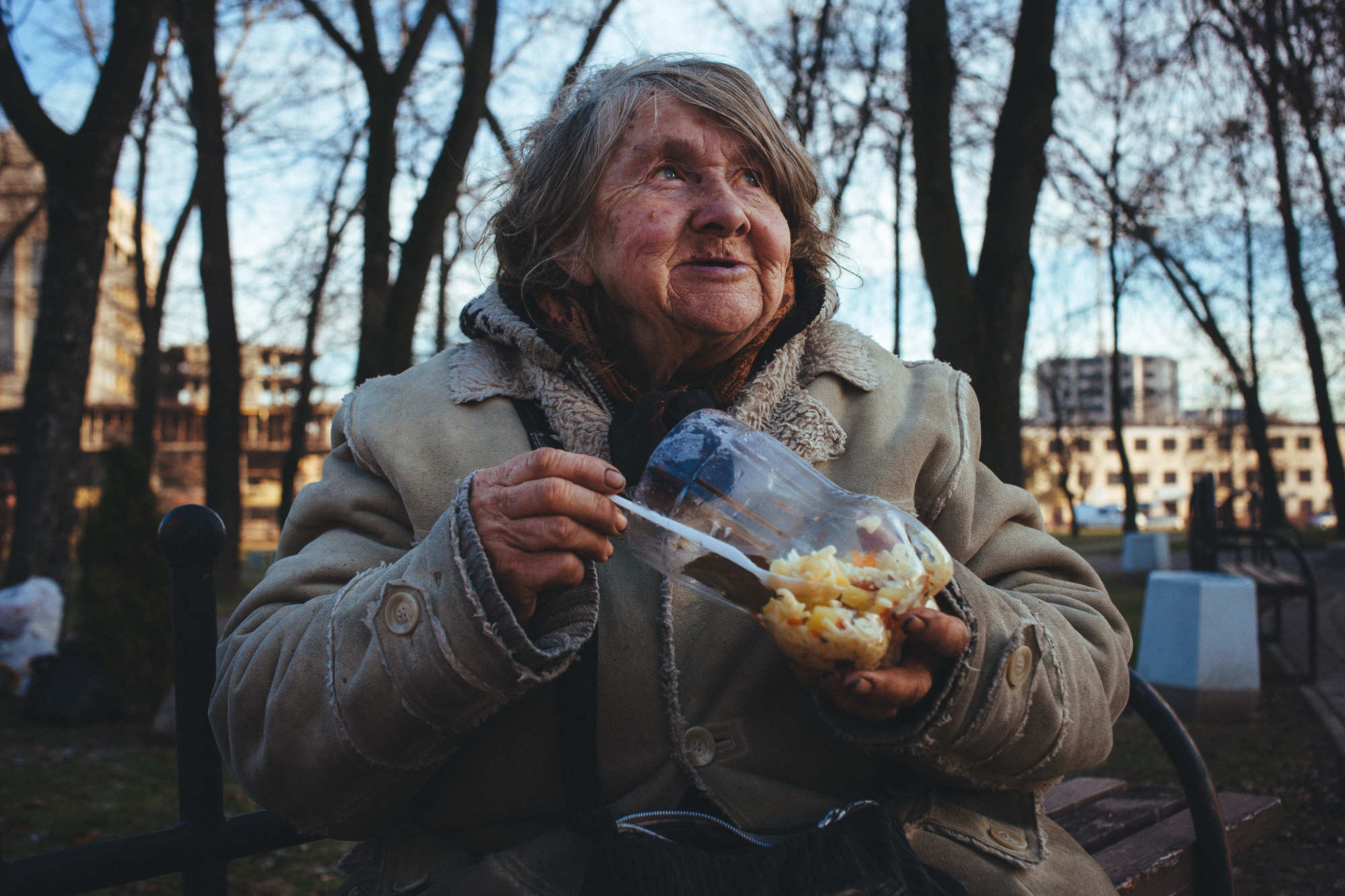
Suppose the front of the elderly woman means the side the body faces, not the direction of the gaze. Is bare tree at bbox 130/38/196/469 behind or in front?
behind

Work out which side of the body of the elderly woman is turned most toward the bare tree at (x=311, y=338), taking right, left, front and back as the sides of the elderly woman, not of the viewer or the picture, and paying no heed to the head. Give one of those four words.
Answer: back

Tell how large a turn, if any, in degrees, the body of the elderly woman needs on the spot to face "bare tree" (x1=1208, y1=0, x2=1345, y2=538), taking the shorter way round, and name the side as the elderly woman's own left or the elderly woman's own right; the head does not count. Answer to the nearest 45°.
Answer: approximately 135° to the elderly woman's own left

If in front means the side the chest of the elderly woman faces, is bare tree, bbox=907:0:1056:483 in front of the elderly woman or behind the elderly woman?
behind

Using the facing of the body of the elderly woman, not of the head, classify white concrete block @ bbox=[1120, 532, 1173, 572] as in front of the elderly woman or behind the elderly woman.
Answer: behind

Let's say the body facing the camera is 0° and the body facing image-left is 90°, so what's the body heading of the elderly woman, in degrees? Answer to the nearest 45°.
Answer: approximately 0°

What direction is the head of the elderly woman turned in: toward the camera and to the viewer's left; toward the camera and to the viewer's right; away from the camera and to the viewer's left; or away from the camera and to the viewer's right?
toward the camera and to the viewer's right

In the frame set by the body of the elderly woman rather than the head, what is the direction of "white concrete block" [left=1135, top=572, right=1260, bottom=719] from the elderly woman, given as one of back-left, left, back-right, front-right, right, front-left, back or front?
back-left
